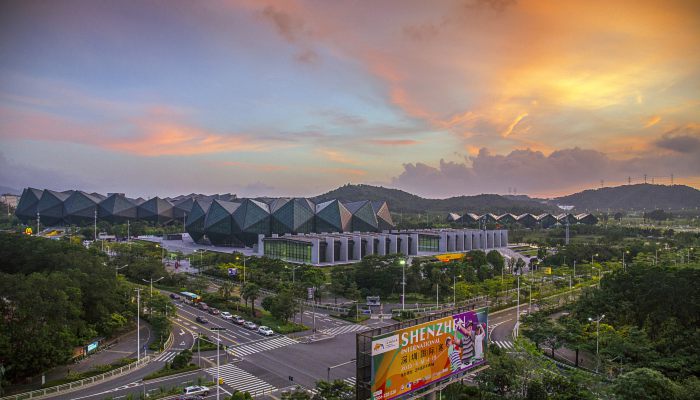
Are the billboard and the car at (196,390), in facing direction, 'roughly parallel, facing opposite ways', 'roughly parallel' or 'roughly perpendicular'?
roughly perpendicular

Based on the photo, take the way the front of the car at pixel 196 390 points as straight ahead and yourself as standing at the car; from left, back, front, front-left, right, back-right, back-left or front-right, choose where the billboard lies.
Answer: front-right

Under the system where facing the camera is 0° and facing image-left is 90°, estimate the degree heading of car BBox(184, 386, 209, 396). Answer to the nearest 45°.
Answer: approximately 270°

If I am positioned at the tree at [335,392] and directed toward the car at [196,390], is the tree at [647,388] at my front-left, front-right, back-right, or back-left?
back-right

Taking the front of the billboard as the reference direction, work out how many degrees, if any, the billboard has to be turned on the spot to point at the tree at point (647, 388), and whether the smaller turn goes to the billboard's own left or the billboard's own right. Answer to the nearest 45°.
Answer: approximately 45° to the billboard's own left

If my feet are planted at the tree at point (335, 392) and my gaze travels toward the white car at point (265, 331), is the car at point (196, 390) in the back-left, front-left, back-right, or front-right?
front-left

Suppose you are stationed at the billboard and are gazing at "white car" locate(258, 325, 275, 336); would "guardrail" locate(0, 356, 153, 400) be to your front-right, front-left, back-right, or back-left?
front-left

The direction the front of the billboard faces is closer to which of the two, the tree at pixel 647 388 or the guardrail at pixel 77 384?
the tree

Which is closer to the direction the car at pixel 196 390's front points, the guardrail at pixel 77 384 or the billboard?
the billboard

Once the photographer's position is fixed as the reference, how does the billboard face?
facing the viewer and to the right of the viewer

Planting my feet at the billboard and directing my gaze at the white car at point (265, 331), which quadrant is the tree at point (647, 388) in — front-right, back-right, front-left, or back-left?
back-right
